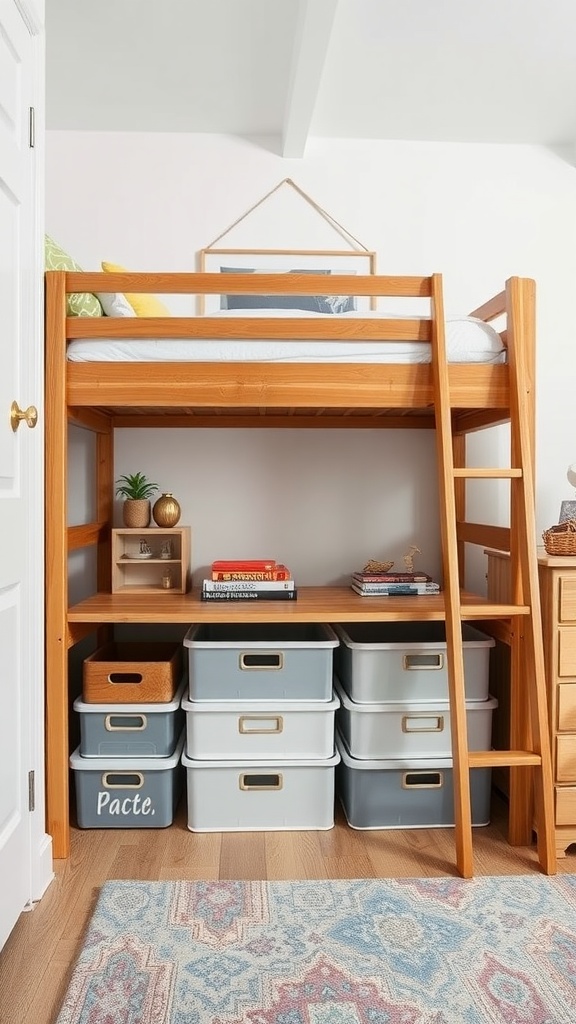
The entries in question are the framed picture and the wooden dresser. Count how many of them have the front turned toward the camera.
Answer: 2

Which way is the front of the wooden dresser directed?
toward the camera

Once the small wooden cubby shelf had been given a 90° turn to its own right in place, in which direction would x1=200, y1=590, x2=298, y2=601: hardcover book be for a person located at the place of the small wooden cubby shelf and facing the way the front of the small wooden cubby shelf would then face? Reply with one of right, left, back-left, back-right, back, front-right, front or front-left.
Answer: back-left

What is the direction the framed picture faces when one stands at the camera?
facing the viewer

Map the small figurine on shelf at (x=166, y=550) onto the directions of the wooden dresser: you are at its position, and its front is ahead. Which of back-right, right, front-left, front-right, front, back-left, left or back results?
right

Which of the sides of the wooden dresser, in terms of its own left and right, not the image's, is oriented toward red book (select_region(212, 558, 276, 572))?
right

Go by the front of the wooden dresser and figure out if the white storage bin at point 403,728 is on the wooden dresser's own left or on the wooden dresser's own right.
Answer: on the wooden dresser's own right

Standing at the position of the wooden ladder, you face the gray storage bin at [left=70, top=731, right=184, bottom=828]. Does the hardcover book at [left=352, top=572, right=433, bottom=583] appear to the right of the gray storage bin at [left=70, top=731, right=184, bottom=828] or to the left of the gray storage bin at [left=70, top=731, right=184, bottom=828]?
right

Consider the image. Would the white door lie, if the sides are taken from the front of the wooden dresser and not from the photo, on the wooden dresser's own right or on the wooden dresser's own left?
on the wooden dresser's own right
